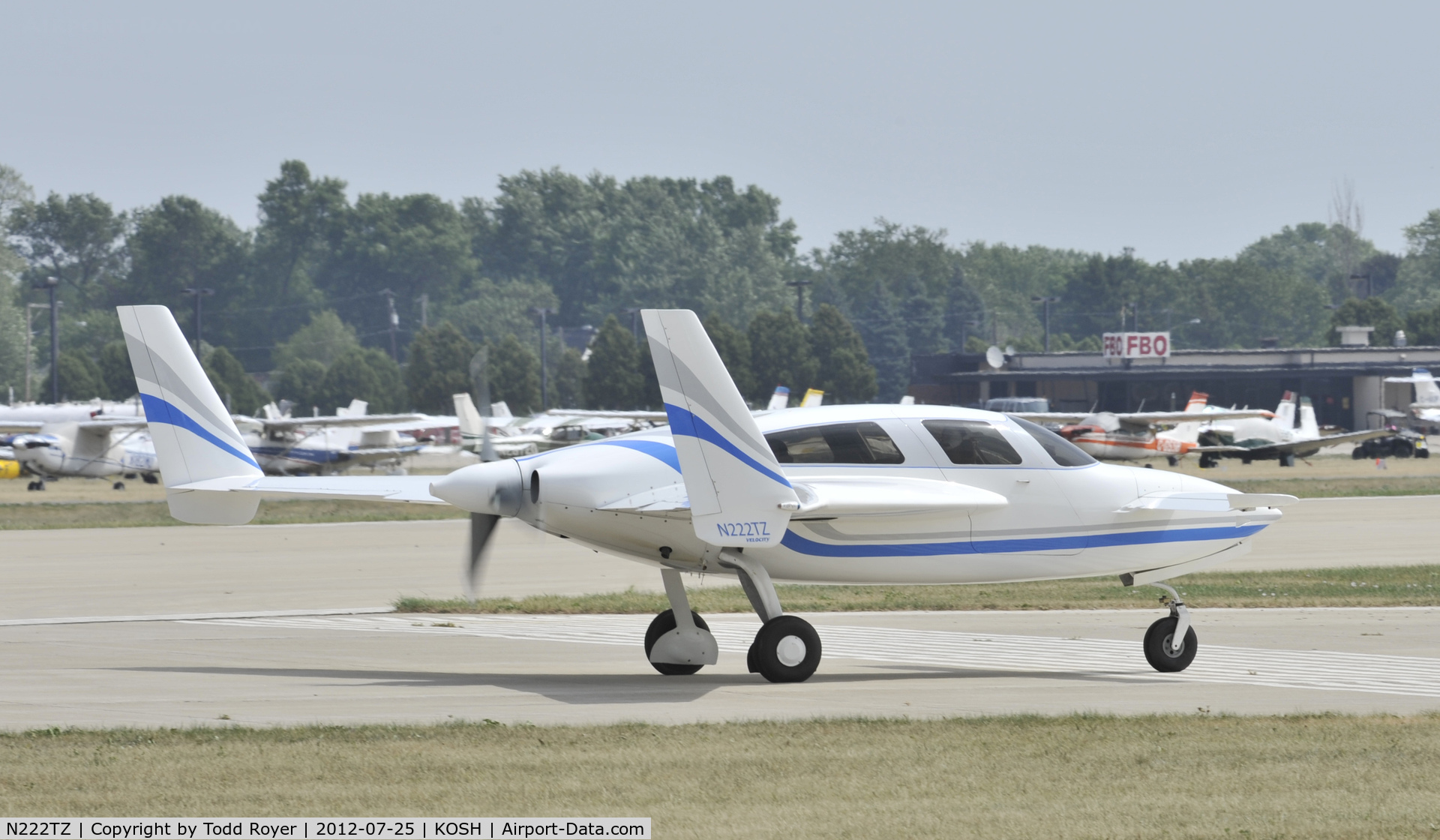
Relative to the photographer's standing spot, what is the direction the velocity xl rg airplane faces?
facing to the right of the viewer
